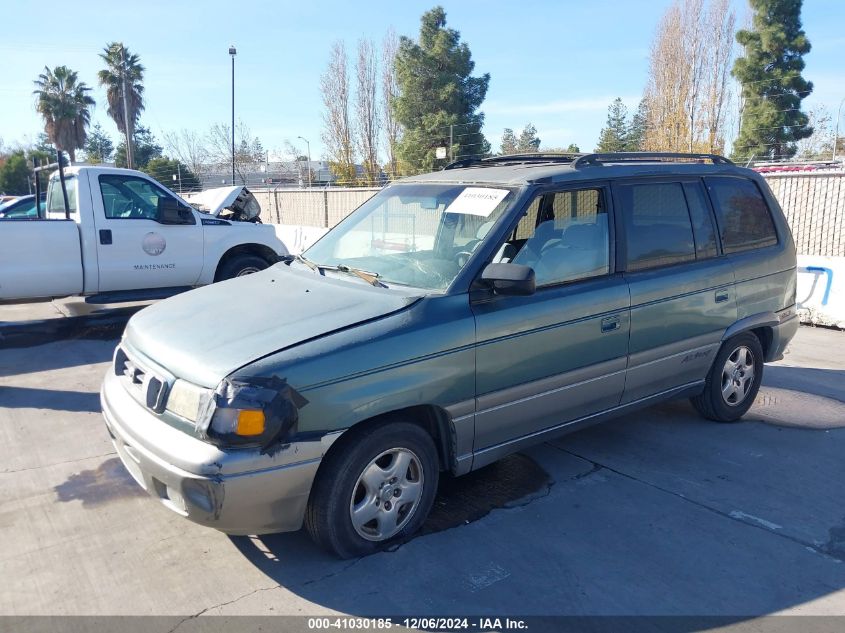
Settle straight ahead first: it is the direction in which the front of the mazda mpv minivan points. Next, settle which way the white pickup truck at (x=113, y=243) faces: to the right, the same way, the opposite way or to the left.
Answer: the opposite way

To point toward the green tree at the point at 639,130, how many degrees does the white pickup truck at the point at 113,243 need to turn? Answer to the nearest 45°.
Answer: approximately 45° to its left

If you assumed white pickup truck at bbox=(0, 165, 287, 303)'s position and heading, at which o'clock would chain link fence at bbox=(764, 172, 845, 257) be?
The chain link fence is roughly at 12 o'clock from the white pickup truck.

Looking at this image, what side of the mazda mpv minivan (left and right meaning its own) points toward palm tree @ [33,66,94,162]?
right

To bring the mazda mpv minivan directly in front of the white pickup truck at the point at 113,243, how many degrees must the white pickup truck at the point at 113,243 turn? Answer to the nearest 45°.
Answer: approximately 90° to its right

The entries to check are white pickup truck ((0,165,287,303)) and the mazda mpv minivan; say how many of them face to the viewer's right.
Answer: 1

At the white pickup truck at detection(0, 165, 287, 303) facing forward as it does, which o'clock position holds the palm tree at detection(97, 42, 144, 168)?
The palm tree is roughly at 9 o'clock from the white pickup truck.

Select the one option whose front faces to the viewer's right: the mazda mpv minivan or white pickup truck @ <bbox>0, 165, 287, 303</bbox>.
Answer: the white pickup truck

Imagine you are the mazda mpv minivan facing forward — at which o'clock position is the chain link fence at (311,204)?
The chain link fence is roughly at 4 o'clock from the mazda mpv minivan.

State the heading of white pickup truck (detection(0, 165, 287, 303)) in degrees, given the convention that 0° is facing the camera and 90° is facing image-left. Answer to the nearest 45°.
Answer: approximately 270°

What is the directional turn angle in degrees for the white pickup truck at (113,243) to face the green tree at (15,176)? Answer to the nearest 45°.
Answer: approximately 90° to its left

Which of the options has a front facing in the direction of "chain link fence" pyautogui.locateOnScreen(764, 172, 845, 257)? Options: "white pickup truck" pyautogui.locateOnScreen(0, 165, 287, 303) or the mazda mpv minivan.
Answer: the white pickup truck
